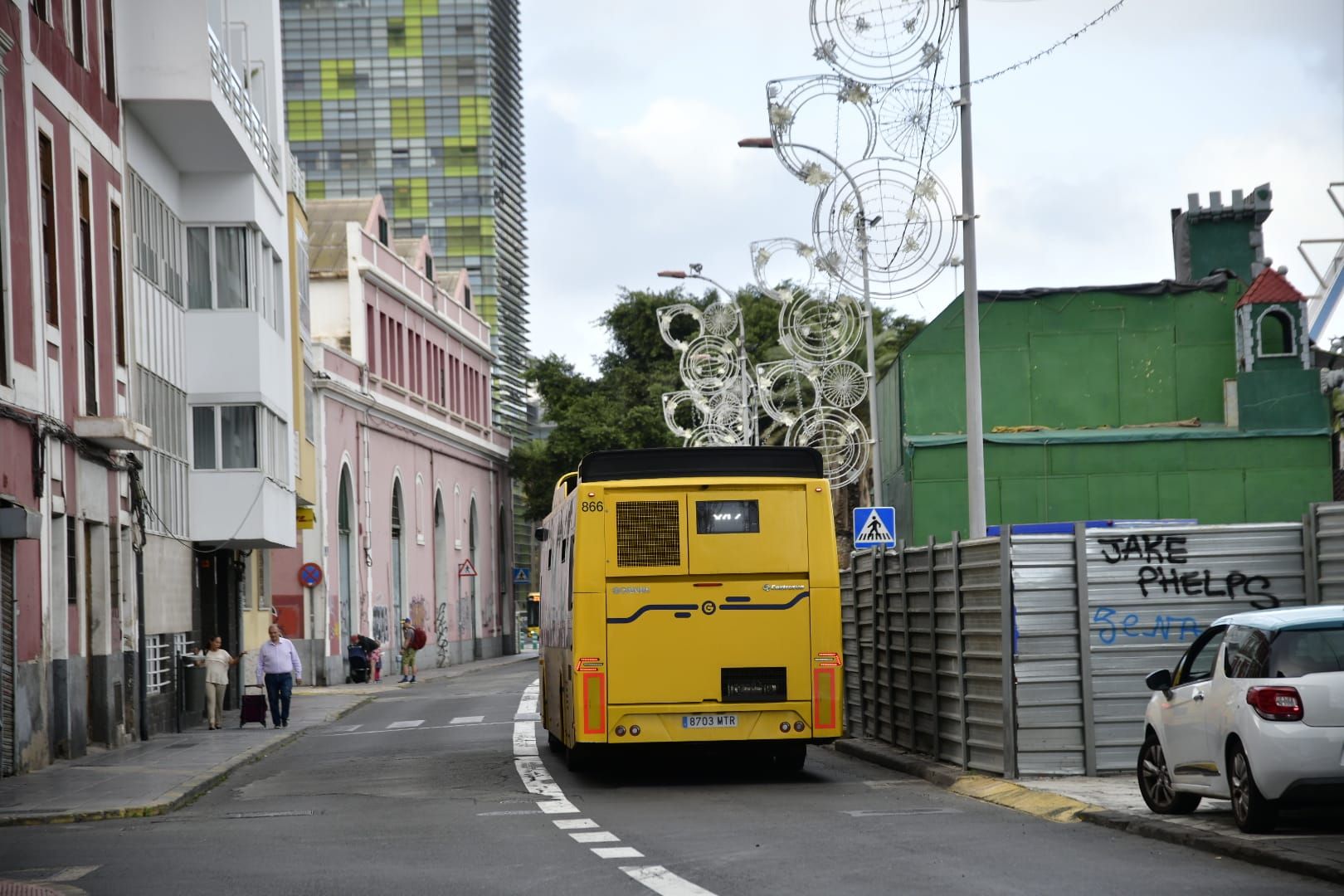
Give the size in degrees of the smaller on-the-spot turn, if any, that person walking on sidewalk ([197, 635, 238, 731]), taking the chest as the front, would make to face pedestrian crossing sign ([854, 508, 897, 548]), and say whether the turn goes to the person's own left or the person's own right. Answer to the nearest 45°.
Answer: approximately 45° to the person's own left

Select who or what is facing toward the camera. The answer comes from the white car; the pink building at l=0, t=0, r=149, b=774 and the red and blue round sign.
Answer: the red and blue round sign

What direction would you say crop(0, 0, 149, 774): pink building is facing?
to the viewer's right

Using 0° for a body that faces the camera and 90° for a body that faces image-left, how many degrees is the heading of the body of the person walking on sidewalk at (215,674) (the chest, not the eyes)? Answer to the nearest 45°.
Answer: approximately 0°

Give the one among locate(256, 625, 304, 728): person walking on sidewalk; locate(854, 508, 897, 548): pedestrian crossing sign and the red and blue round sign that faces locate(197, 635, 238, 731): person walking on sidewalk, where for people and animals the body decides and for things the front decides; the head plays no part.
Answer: the red and blue round sign

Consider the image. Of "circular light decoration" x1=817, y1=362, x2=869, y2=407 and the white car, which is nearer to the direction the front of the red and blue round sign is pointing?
the white car

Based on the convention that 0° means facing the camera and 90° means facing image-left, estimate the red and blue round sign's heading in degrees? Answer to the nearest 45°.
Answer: approximately 0°

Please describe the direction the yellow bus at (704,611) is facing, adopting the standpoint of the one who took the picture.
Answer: facing away from the viewer

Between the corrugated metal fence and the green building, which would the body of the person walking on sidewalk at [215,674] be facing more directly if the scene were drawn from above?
the corrugated metal fence

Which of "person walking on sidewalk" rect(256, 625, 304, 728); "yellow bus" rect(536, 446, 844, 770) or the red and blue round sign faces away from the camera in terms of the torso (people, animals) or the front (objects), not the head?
the yellow bus

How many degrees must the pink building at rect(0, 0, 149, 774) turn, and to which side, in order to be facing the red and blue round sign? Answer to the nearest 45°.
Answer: approximately 90° to its left

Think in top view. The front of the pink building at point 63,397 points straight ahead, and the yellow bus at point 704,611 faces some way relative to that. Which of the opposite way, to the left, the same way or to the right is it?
to the left
